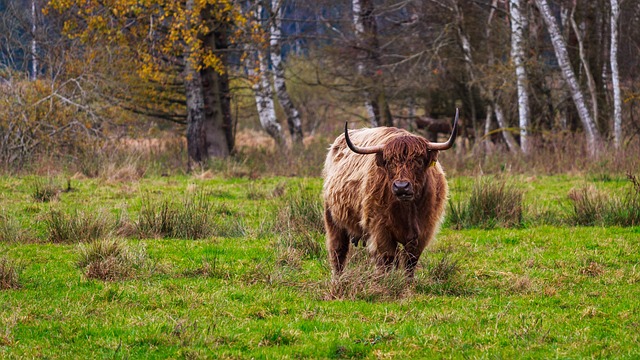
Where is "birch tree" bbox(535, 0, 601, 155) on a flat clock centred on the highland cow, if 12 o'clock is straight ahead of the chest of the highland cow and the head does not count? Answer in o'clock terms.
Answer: The birch tree is roughly at 8 o'clock from the highland cow.

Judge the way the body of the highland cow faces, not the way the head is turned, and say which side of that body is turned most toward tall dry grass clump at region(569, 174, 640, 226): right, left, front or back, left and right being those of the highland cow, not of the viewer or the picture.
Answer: left

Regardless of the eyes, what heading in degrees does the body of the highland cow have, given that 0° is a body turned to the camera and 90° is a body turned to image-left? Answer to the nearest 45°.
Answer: approximately 315°

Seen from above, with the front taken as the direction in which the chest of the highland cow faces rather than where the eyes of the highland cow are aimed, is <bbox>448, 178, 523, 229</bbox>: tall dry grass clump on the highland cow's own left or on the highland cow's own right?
on the highland cow's own left

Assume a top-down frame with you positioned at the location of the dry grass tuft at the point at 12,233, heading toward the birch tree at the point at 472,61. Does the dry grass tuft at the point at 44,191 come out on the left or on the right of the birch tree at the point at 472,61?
left

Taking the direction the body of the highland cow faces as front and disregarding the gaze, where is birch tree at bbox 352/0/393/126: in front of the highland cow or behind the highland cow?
behind

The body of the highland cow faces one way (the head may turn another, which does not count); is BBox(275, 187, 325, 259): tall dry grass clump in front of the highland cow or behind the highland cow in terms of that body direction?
behind

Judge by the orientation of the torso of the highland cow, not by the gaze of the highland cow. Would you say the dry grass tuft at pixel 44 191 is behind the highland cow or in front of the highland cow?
behind

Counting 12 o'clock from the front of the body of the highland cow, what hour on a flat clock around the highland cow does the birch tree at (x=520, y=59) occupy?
The birch tree is roughly at 8 o'clock from the highland cow.

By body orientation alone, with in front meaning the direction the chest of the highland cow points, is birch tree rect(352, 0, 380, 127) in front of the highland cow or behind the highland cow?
behind

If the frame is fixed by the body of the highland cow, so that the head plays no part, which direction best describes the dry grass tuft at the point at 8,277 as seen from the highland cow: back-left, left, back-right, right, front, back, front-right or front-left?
back-right
